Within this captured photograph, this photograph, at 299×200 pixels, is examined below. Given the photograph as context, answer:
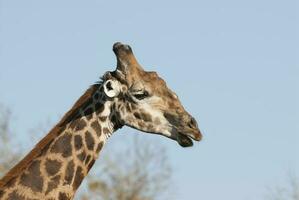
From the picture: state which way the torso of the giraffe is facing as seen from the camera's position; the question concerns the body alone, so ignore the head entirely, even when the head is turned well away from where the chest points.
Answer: to the viewer's right
